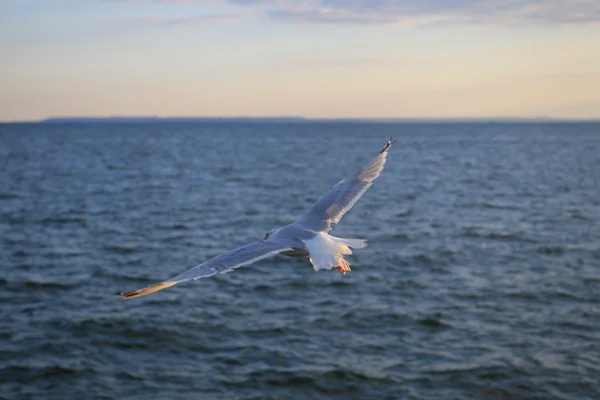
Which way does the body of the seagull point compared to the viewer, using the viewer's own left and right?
facing away from the viewer and to the left of the viewer
